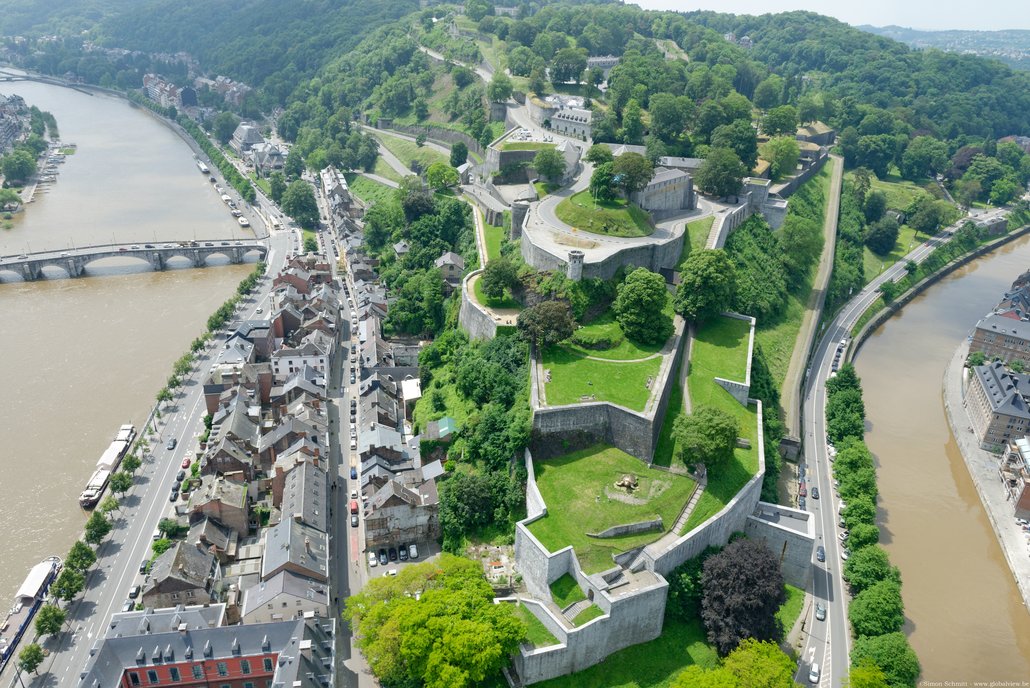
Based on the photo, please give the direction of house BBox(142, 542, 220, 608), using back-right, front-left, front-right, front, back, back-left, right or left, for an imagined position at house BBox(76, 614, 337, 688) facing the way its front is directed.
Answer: back

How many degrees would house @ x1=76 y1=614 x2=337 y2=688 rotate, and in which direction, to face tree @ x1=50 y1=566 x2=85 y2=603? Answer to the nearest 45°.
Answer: approximately 135° to its right

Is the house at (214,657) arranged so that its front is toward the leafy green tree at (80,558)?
no

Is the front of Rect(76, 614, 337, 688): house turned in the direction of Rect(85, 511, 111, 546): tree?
no

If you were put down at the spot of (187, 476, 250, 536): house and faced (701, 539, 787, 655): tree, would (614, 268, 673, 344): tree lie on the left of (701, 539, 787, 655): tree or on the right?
left

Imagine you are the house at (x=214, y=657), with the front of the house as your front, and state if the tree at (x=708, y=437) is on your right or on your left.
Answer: on your left

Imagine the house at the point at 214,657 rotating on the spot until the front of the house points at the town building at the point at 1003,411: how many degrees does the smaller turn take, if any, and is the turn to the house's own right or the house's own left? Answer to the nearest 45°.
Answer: approximately 90° to the house's own left

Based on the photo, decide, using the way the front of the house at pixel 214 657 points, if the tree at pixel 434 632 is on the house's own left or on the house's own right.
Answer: on the house's own left

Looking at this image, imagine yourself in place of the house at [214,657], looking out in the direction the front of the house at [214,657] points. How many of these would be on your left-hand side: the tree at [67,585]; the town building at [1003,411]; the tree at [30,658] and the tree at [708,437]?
2

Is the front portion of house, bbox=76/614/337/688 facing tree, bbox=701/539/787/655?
no

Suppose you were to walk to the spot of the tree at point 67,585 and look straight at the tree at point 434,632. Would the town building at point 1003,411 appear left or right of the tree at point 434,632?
left

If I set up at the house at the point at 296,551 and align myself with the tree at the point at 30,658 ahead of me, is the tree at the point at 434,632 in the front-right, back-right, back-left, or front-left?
back-left

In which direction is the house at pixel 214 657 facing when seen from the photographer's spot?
facing the viewer

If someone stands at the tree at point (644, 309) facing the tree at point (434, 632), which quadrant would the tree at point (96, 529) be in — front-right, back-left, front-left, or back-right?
front-right

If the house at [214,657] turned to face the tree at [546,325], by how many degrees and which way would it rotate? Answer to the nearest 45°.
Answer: approximately 135° to its left

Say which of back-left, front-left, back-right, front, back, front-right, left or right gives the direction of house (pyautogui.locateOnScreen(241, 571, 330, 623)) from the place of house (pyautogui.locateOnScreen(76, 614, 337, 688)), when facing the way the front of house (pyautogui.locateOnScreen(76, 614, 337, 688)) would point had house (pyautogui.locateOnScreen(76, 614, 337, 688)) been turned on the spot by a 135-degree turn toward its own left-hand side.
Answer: front

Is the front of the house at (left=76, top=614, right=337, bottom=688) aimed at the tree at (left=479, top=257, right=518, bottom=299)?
no
